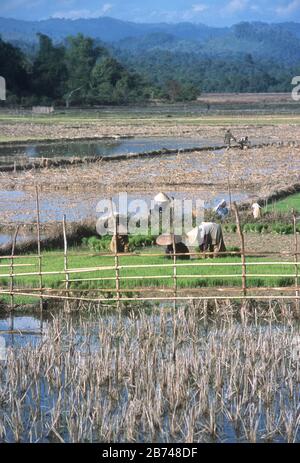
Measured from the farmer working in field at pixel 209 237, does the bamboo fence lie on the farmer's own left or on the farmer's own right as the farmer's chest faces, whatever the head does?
on the farmer's own left

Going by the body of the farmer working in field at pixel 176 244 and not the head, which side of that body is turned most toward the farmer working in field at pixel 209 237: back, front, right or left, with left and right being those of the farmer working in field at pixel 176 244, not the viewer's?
back

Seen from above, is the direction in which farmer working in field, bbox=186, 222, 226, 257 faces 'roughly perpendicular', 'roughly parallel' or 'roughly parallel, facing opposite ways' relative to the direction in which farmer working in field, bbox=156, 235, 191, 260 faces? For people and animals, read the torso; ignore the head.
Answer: roughly parallel

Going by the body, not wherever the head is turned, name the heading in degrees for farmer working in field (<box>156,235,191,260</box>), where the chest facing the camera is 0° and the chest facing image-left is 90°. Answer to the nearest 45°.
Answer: approximately 90°

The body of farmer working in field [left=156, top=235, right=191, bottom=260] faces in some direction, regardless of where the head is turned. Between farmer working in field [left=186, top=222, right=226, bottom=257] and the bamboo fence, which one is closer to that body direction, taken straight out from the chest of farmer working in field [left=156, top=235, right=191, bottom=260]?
the bamboo fence

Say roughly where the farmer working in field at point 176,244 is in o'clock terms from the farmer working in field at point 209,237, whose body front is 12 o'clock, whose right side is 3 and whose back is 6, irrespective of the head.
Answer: the farmer working in field at point 176,244 is roughly at 12 o'clock from the farmer working in field at point 209,237.

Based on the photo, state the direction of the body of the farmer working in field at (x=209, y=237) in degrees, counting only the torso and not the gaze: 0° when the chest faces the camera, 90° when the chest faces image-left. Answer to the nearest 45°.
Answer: approximately 90°

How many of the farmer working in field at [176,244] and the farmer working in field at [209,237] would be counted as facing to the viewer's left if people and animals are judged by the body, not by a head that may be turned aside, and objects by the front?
2

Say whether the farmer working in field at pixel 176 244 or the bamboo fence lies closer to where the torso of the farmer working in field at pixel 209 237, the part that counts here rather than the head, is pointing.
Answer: the farmer working in field

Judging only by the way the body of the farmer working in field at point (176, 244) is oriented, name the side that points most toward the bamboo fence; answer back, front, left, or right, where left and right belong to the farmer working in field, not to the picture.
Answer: left
